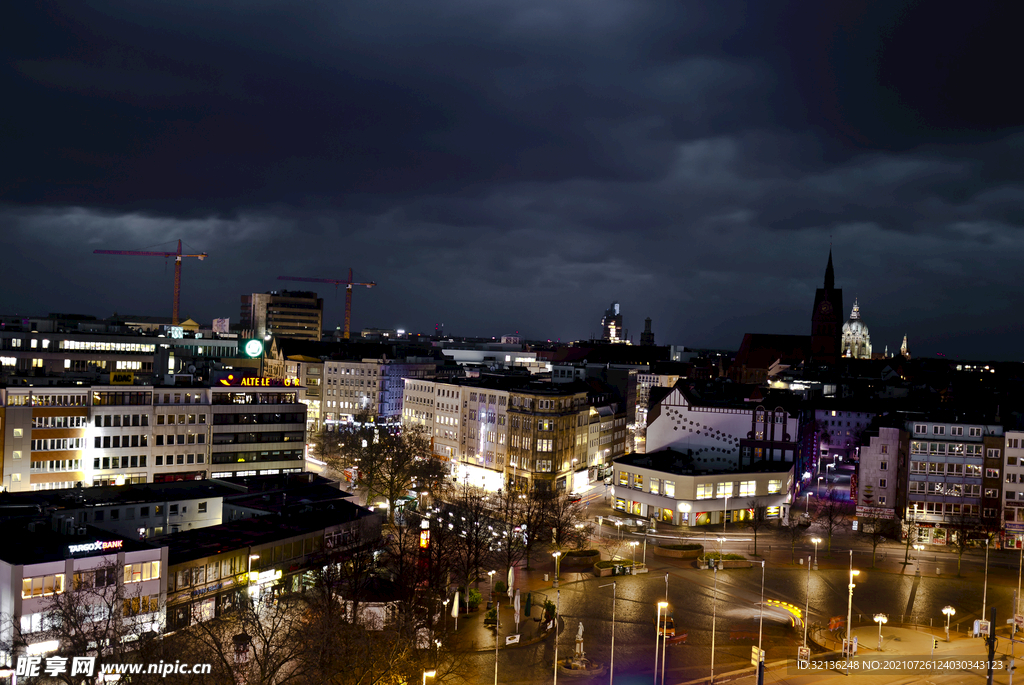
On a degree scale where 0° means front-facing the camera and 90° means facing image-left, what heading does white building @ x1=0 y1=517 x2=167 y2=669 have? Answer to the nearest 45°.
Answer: approximately 315°
